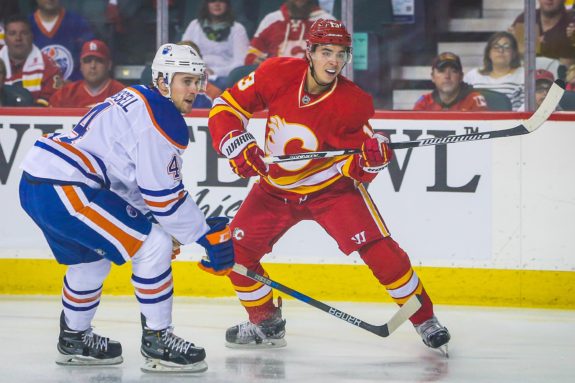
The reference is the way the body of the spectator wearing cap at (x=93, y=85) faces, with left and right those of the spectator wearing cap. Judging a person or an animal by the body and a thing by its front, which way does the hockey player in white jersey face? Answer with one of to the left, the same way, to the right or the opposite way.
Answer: to the left

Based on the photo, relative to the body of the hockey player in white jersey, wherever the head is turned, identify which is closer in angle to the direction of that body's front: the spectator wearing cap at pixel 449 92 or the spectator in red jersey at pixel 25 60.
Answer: the spectator wearing cap

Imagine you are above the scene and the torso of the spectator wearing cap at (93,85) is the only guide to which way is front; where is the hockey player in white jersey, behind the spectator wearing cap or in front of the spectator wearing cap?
in front

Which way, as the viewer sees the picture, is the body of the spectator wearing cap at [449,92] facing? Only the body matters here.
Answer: toward the camera

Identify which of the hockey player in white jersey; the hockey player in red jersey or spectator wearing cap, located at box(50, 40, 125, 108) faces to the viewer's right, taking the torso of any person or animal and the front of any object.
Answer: the hockey player in white jersey

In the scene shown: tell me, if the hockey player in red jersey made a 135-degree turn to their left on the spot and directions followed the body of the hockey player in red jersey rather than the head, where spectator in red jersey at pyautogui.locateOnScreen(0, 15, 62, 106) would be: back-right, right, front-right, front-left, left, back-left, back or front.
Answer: left

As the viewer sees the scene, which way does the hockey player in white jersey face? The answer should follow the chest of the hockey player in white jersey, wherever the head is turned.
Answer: to the viewer's right

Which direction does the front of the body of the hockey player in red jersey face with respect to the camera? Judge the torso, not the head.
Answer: toward the camera

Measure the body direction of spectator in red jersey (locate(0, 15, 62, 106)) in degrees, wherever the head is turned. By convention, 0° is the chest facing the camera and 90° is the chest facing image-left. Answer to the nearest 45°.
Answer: approximately 0°

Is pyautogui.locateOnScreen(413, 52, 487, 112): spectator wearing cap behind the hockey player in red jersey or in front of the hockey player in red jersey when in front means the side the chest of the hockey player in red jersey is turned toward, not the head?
behind
